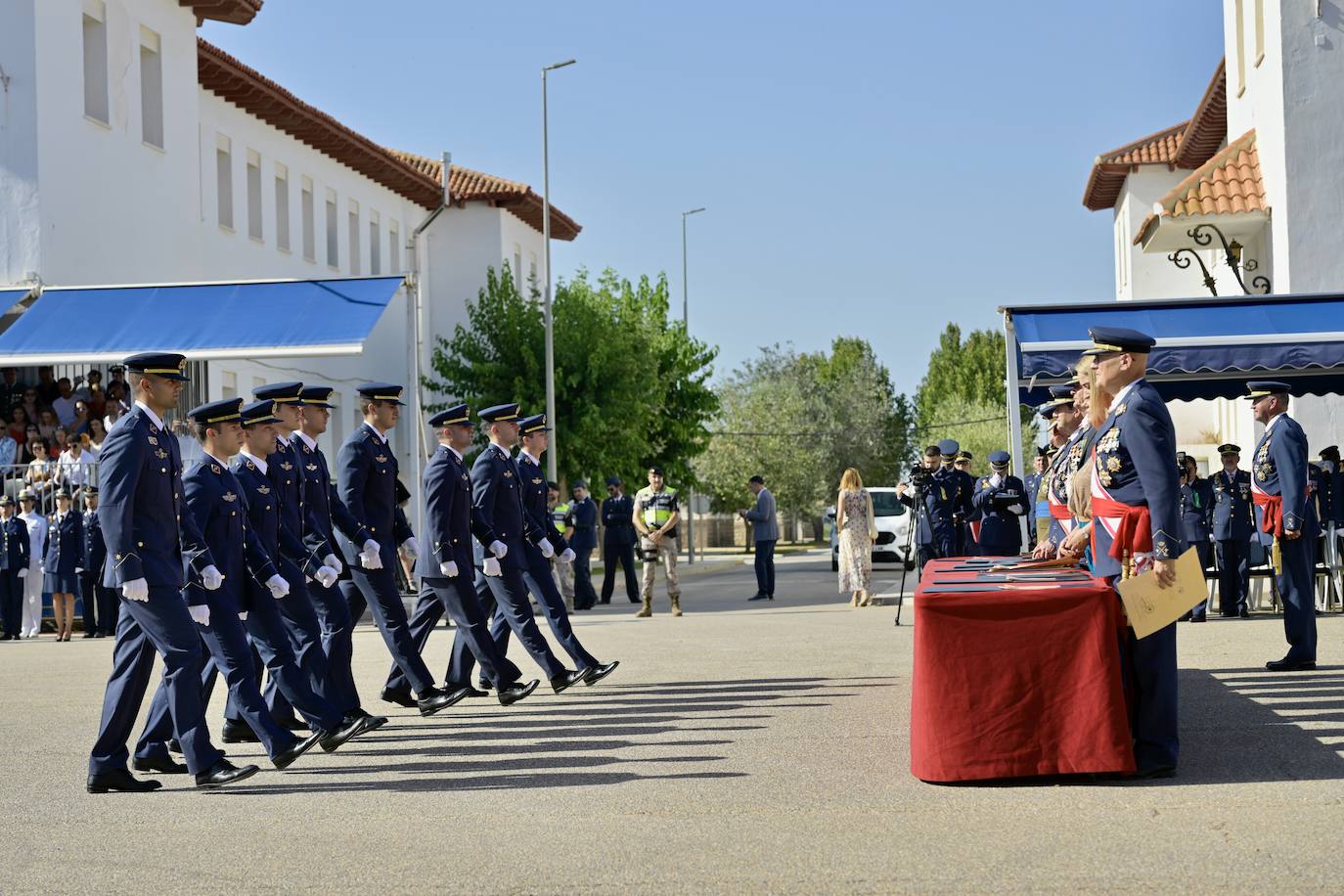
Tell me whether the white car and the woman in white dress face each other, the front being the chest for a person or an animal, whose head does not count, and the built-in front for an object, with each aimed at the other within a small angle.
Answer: yes

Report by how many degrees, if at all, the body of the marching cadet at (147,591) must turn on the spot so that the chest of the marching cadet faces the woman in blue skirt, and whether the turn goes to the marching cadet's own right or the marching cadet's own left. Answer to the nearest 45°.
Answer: approximately 90° to the marching cadet's own left

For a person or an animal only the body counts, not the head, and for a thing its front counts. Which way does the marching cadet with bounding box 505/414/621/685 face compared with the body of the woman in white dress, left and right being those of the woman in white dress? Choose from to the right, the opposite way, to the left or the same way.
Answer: to the right

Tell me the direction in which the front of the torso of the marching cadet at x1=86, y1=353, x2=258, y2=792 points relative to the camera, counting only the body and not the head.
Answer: to the viewer's right

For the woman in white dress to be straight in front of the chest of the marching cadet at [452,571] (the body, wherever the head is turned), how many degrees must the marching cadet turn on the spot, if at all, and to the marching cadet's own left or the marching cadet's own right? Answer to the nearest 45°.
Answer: approximately 45° to the marching cadet's own left

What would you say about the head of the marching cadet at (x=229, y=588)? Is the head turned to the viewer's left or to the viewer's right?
to the viewer's right

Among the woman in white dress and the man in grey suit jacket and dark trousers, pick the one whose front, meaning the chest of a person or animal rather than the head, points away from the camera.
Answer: the woman in white dress

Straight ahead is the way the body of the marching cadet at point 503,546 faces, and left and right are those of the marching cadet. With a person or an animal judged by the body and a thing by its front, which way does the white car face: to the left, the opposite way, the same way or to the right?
to the right

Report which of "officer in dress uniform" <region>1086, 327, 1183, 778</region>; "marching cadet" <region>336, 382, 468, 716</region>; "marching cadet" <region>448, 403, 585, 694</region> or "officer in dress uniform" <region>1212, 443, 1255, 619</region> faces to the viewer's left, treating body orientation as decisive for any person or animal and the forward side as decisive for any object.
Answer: "officer in dress uniform" <region>1086, 327, 1183, 778</region>

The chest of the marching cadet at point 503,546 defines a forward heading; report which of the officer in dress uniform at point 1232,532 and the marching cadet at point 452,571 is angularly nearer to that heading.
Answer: the officer in dress uniform

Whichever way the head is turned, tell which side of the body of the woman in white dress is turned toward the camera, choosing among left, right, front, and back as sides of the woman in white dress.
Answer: back

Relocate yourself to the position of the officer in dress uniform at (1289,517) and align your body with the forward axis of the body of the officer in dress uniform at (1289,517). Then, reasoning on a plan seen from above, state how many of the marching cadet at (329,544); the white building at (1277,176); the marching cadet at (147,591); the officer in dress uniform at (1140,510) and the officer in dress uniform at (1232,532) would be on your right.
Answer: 2

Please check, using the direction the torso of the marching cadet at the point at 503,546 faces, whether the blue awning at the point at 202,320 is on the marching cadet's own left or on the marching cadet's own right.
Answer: on the marching cadet's own left

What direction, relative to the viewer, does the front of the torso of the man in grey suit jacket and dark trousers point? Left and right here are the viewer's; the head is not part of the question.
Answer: facing to the left of the viewer
